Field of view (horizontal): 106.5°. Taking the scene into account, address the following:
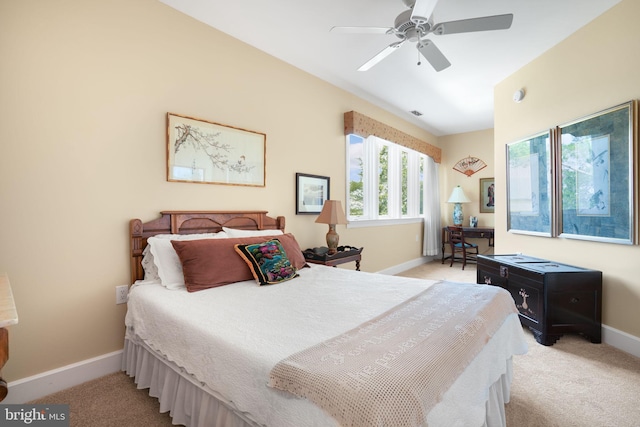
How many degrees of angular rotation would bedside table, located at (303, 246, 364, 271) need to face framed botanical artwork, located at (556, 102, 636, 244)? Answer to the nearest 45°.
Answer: approximately 45° to its left

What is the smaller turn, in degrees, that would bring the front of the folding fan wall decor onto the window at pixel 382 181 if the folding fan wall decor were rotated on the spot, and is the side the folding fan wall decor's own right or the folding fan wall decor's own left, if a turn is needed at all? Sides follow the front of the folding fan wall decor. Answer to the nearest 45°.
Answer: approximately 45° to the folding fan wall decor's own right

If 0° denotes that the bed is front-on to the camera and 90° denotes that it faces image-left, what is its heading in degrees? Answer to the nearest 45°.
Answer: approximately 315°

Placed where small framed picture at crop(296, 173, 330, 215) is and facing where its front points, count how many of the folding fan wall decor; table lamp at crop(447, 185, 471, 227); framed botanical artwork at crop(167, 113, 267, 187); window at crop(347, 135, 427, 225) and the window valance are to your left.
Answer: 4

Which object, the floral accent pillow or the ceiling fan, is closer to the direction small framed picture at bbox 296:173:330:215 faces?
the ceiling fan

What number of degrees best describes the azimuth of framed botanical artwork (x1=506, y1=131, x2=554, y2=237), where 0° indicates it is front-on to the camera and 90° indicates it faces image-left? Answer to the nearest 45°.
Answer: approximately 45°

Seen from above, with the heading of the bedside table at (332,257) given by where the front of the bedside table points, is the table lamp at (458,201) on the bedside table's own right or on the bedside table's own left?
on the bedside table's own left

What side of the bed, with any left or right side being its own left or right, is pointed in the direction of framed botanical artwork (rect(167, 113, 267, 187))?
back

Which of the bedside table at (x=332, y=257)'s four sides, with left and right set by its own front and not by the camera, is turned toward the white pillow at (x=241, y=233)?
right

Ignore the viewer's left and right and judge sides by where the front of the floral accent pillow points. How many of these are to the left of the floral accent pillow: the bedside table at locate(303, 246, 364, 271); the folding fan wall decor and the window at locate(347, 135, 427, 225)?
3

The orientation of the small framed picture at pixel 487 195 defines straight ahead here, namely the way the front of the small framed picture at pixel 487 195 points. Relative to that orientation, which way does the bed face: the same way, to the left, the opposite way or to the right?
to the left

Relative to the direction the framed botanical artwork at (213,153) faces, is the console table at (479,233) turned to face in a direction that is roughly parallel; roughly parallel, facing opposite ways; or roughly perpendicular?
roughly perpendicular
